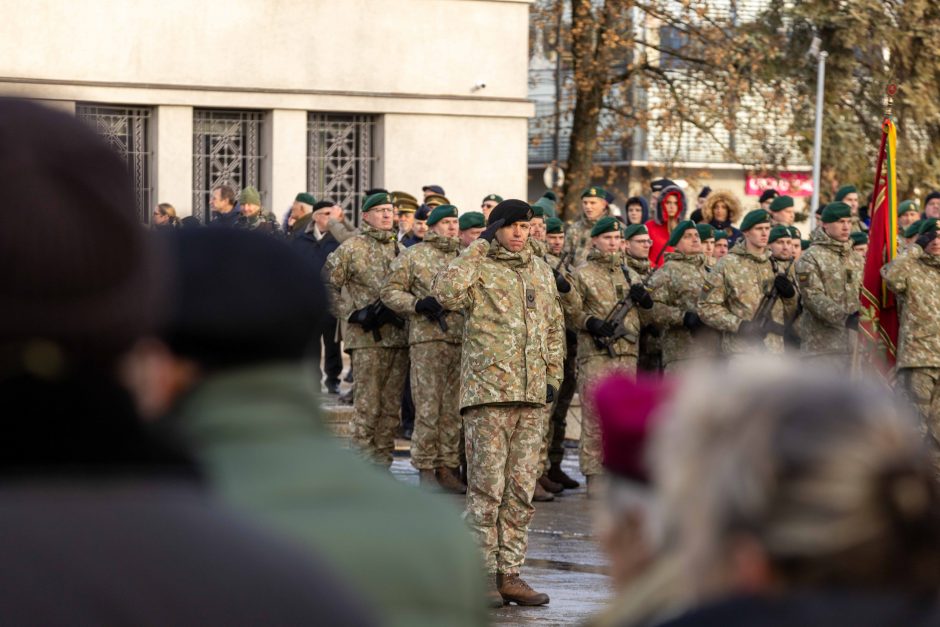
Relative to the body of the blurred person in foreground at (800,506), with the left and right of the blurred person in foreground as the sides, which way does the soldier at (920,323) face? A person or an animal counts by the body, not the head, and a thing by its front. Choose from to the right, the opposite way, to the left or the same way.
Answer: the opposite way

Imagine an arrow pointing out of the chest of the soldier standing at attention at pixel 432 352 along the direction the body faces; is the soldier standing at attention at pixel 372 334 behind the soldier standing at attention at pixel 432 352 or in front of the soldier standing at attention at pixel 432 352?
behind

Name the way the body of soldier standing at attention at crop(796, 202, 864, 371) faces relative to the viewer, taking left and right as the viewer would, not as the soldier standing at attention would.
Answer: facing the viewer and to the right of the viewer

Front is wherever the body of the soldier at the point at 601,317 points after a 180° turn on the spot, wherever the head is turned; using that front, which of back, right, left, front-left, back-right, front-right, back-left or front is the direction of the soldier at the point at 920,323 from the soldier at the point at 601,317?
back-right

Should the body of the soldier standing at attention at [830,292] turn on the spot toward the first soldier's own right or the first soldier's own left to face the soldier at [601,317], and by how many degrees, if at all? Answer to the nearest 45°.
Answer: approximately 90° to the first soldier's own right

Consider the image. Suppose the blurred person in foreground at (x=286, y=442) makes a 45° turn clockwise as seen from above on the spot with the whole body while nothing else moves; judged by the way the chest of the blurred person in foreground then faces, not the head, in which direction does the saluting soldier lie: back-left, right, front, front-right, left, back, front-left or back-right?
front

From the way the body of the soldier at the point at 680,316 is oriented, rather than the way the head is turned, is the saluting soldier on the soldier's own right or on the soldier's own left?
on the soldier's own right

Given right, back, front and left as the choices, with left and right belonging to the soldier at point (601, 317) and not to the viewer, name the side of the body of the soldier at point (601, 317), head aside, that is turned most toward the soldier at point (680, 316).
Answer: left

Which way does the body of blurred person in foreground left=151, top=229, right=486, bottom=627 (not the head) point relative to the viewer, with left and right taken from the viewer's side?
facing away from the viewer and to the left of the viewer

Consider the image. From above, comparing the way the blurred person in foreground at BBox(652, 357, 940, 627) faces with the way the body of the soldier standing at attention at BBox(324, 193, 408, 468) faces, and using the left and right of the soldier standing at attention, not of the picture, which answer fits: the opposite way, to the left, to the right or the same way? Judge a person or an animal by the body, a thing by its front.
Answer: the opposite way

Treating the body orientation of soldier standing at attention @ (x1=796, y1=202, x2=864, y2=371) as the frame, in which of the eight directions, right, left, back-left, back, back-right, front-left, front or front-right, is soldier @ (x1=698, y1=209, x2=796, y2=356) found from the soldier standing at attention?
right
